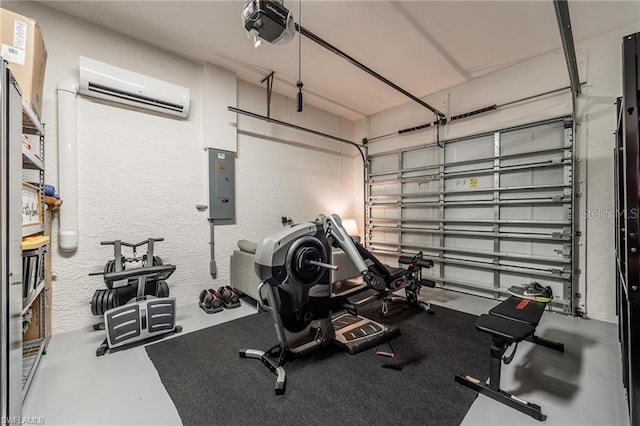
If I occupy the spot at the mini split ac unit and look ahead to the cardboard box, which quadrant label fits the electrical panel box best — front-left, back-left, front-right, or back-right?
back-left

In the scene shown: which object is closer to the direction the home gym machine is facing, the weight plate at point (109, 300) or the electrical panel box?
the weight plate

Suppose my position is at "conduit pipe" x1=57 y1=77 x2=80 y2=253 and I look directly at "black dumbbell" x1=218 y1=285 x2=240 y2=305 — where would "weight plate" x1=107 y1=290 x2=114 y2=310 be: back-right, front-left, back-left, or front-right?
front-right

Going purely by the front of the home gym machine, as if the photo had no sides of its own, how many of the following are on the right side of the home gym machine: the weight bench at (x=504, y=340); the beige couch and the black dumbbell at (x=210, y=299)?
1

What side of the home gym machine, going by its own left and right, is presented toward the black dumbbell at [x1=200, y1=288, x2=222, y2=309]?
right

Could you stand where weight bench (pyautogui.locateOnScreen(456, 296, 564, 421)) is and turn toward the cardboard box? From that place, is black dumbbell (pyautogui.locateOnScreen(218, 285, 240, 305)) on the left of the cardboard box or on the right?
right
